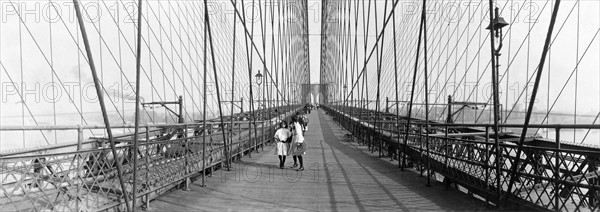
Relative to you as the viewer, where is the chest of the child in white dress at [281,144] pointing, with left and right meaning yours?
facing the viewer
